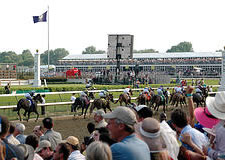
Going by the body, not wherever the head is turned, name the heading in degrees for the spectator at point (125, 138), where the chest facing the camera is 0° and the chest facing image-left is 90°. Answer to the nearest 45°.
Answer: approximately 135°

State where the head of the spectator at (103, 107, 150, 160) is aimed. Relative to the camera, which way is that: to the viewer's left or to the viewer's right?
to the viewer's left

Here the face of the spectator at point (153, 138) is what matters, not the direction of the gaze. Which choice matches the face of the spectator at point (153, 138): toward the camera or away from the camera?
away from the camera

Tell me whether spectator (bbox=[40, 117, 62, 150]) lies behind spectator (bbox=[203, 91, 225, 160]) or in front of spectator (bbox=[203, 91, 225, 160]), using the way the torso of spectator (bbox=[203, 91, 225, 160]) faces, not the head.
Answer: in front

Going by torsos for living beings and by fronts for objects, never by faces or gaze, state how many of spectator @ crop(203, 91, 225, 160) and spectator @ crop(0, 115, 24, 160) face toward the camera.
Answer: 0

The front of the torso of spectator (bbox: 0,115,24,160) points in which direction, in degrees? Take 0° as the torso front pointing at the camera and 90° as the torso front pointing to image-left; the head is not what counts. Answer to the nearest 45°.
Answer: approximately 180°

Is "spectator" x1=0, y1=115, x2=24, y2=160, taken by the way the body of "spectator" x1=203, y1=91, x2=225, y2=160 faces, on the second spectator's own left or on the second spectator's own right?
on the second spectator's own left

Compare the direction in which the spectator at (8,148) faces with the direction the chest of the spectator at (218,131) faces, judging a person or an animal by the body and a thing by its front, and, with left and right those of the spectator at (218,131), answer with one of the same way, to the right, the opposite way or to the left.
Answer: the same way

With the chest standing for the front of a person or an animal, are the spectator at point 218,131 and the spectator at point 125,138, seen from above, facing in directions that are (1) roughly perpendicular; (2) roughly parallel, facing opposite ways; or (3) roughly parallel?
roughly parallel

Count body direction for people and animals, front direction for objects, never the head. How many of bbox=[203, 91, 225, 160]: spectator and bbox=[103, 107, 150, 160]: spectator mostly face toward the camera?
0

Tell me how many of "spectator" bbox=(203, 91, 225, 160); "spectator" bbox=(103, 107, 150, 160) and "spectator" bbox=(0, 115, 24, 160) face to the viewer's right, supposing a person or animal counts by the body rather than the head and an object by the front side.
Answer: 0
